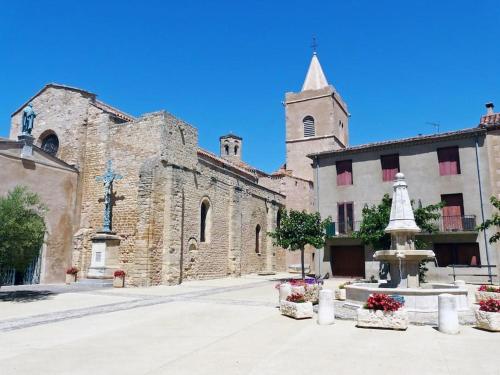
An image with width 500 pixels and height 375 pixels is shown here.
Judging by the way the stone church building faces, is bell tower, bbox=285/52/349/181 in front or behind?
behind

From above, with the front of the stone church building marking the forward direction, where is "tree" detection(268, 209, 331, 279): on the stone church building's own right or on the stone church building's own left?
on the stone church building's own left

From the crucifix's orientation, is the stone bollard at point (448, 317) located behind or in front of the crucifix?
in front

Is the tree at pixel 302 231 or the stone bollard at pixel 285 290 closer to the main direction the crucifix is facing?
the stone bollard

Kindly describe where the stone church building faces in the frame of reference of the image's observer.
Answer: facing the viewer and to the left of the viewer

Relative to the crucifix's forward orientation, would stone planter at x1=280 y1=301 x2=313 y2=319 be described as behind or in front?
in front

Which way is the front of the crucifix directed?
toward the camera

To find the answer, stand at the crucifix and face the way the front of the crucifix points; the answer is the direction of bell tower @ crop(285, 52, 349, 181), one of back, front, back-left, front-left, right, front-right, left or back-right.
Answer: back-left

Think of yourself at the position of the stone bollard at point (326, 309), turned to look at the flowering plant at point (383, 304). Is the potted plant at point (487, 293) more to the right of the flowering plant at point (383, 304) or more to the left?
left

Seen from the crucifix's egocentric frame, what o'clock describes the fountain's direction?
The fountain is roughly at 11 o'clock from the crucifix.
